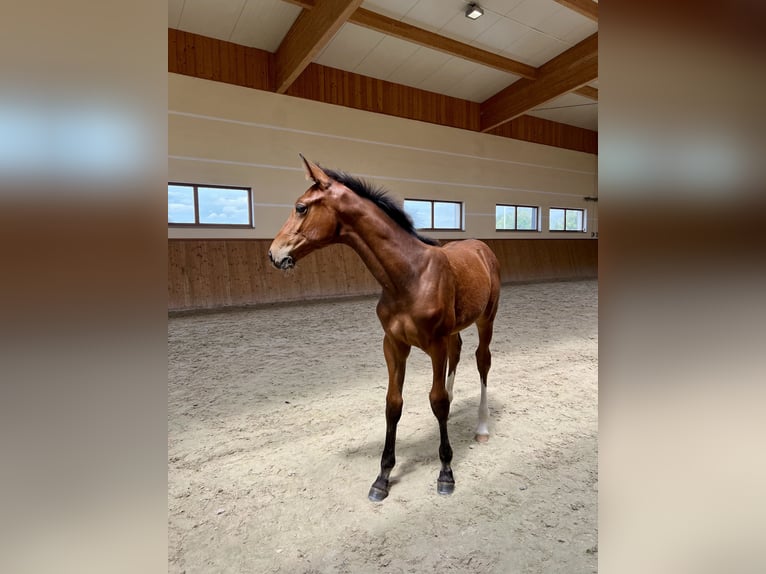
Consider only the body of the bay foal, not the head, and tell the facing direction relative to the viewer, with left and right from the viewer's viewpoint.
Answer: facing the viewer and to the left of the viewer

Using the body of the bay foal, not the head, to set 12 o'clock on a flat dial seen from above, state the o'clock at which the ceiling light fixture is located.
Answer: The ceiling light fixture is roughly at 5 o'clock from the bay foal.
